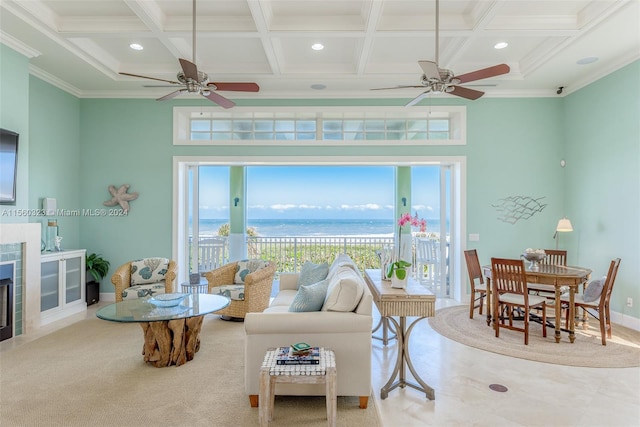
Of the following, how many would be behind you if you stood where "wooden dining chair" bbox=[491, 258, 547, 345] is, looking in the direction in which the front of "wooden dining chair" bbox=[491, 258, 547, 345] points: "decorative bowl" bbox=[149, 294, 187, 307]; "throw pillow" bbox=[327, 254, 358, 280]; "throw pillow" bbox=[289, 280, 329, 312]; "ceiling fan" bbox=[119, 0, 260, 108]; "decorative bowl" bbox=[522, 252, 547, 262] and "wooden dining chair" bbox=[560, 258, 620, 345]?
4

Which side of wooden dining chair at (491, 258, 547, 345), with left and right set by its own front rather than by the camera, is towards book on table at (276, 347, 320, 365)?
back

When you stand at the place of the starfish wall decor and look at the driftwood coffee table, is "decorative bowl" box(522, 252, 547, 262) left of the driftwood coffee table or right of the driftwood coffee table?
left

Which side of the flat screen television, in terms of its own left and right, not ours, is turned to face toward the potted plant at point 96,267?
left

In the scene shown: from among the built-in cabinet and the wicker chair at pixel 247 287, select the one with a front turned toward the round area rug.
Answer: the built-in cabinet
